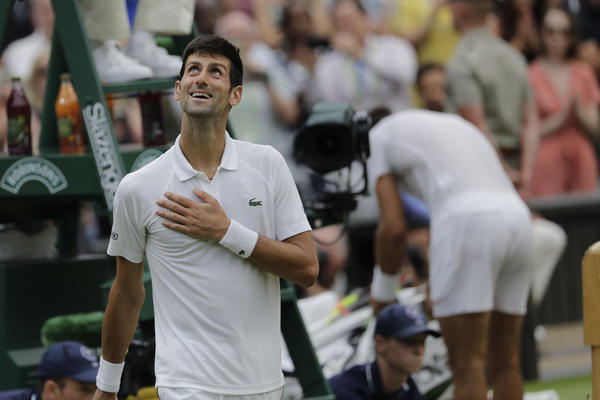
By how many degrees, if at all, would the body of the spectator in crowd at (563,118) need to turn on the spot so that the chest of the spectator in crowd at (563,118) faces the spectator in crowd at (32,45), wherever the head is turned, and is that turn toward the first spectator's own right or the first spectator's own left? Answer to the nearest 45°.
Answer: approximately 45° to the first spectator's own right

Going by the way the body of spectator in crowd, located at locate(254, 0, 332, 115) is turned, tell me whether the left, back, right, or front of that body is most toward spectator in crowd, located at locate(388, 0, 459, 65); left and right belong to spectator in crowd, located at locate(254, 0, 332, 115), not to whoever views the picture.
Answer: left

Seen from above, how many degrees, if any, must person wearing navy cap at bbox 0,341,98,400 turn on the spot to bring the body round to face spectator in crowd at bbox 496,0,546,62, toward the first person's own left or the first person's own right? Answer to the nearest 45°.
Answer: approximately 90° to the first person's own left

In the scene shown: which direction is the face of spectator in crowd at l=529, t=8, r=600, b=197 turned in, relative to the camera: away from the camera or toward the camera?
toward the camera

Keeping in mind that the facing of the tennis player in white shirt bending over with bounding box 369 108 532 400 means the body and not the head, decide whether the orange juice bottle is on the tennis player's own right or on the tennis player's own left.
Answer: on the tennis player's own left

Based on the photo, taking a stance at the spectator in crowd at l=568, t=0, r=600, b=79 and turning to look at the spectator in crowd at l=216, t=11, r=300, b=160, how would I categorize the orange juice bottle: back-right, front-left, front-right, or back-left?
front-left

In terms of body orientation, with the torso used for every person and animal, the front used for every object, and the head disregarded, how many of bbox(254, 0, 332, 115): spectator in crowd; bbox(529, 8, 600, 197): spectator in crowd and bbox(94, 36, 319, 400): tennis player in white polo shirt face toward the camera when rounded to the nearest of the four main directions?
3

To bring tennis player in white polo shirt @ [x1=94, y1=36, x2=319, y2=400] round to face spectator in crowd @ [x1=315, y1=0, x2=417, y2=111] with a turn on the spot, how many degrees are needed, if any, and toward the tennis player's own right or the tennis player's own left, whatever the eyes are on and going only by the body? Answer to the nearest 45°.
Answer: approximately 180°

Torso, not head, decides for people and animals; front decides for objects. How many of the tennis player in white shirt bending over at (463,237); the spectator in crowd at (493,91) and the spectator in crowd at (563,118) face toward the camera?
1

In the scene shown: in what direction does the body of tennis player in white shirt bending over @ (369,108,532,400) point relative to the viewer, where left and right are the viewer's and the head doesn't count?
facing away from the viewer and to the left of the viewer

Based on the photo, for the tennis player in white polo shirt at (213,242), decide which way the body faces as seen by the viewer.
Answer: toward the camera

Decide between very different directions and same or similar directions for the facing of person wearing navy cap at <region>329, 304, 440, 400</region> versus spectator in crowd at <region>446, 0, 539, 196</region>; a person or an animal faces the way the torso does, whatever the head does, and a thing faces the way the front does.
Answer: very different directions

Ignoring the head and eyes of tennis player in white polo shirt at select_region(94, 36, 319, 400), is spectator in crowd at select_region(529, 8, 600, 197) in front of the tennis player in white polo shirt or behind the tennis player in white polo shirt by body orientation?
behind

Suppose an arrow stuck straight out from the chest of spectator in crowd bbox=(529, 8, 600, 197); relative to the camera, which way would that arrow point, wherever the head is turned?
toward the camera
